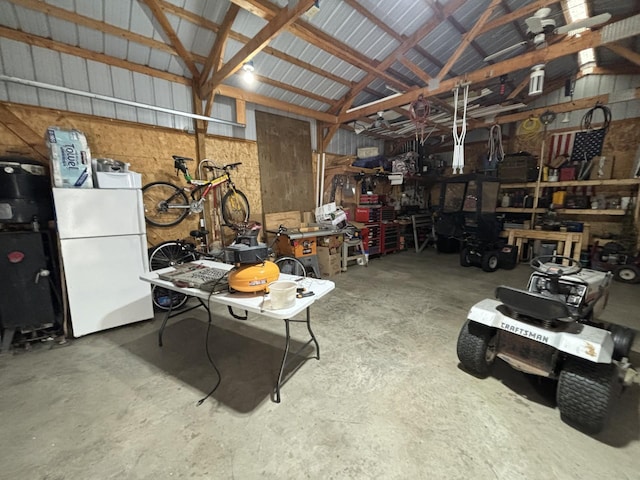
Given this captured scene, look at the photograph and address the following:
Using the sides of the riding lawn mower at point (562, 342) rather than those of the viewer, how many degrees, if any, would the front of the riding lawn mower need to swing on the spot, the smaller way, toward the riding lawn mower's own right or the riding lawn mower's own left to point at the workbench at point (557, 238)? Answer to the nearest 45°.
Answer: approximately 45° to the riding lawn mower's own left

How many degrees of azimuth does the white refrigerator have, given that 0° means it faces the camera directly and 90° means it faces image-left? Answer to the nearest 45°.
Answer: approximately 0°

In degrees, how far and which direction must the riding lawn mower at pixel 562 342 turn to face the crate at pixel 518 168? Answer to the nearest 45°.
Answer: approximately 45° to its left

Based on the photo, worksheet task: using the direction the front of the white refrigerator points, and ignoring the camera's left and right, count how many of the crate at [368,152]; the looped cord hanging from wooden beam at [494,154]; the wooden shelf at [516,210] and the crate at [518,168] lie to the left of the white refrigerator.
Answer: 4

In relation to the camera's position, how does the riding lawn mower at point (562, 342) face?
facing away from the viewer and to the right of the viewer
